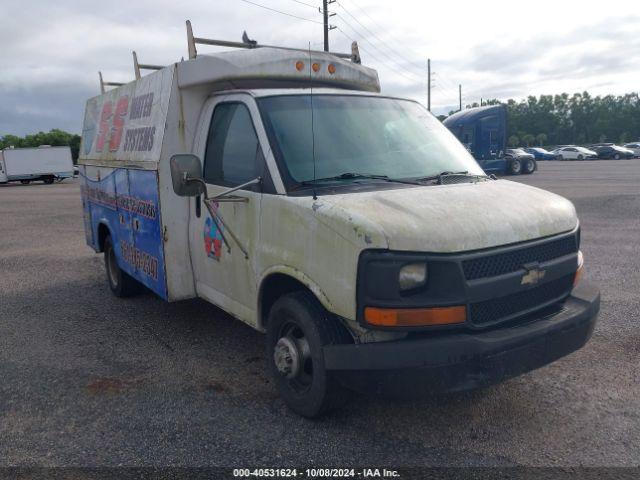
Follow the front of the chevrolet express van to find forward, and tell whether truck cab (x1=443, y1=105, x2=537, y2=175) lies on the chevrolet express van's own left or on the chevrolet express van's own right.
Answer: on the chevrolet express van's own left

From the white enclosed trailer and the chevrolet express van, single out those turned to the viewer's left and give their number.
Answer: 1

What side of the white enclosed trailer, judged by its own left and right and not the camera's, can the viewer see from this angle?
left

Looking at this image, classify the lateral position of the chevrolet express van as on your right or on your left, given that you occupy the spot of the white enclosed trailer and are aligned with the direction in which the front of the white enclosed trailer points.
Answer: on your left

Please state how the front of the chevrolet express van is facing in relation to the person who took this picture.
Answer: facing the viewer and to the right of the viewer

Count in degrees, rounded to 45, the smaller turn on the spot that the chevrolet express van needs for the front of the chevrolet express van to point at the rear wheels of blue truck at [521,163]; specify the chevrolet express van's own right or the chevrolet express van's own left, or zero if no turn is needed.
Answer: approximately 135° to the chevrolet express van's own left

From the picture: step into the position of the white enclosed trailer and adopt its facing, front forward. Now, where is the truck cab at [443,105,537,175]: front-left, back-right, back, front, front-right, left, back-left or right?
back-left

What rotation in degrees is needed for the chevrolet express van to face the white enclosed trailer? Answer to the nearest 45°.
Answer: approximately 180°

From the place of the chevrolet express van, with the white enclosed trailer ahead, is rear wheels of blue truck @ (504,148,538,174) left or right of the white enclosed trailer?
right

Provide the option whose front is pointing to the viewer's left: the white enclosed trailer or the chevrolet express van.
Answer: the white enclosed trailer
